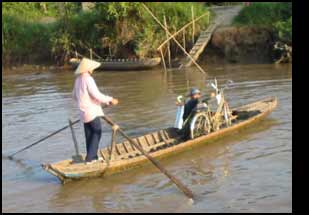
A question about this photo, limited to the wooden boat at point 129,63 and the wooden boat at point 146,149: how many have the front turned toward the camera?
0

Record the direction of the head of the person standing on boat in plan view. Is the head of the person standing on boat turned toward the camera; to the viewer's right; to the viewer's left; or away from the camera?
to the viewer's right

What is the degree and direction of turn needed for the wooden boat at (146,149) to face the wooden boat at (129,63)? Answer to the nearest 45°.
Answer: approximately 45° to its left

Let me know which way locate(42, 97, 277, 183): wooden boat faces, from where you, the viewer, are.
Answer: facing away from the viewer and to the right of the viewer

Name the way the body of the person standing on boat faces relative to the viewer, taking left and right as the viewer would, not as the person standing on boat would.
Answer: facing away from the viewer and to the right of the viewer

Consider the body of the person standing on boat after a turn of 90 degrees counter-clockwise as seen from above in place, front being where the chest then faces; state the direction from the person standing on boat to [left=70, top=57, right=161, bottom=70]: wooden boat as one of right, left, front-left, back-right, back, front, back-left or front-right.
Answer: front-right
